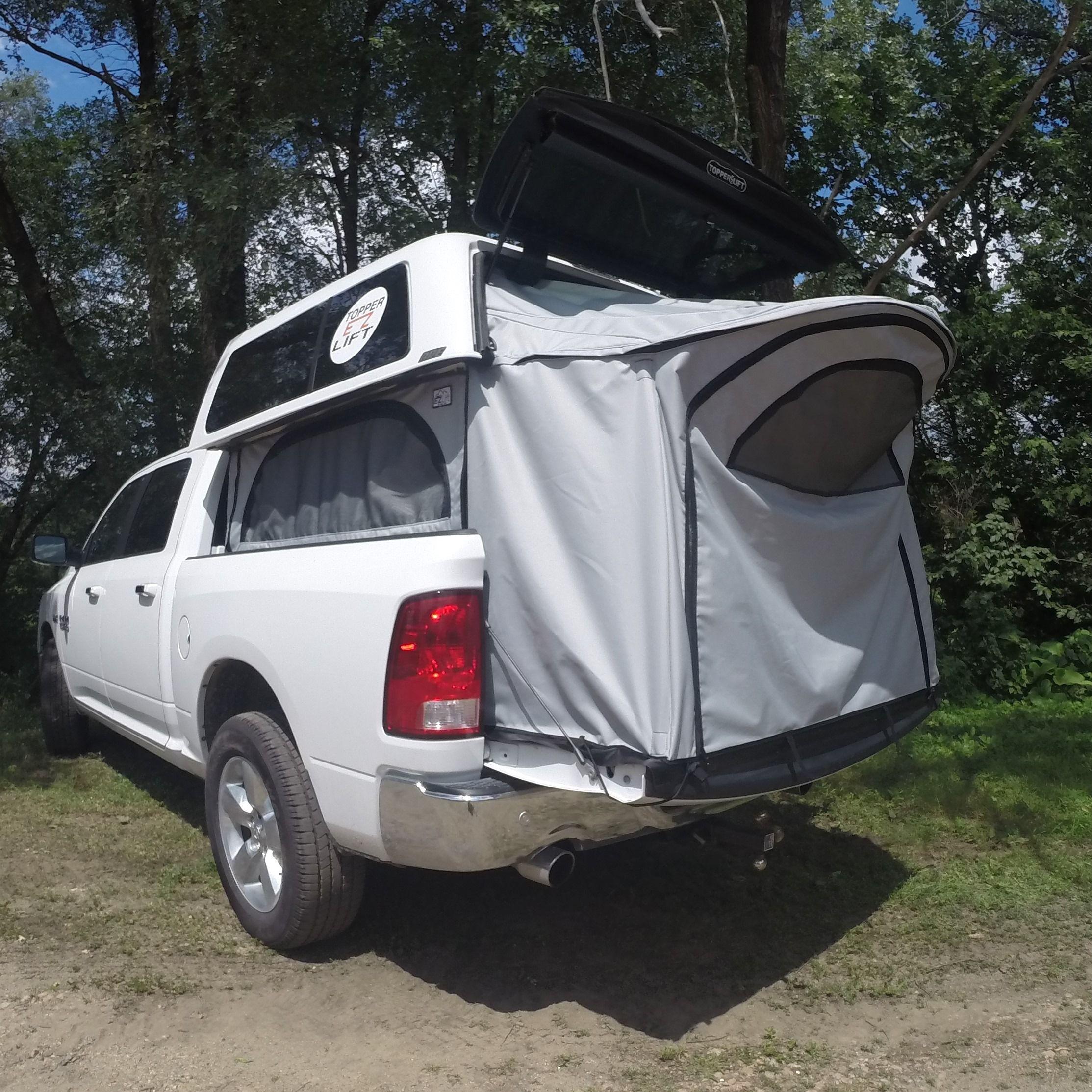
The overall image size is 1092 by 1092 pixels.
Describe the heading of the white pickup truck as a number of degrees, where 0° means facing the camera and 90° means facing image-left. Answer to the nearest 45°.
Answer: approximately 135°
